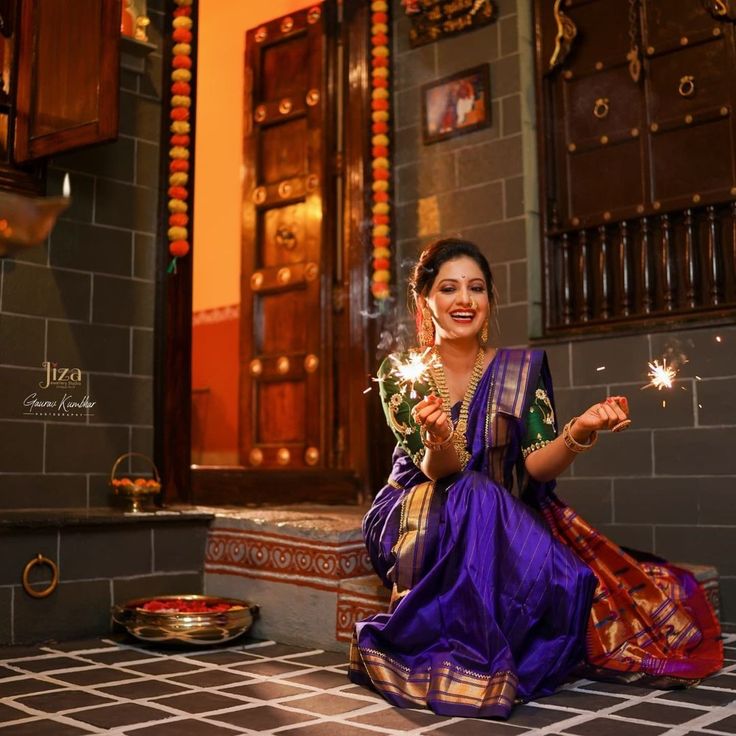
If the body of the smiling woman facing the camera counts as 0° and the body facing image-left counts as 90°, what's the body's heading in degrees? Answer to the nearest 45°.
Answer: approximately 0°

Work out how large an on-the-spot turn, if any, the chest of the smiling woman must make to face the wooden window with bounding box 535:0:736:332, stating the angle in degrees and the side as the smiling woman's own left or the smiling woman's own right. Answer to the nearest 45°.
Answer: approximately 180°

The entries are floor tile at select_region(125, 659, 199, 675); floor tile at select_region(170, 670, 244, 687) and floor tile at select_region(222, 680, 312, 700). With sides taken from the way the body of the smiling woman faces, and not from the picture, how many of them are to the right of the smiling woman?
3

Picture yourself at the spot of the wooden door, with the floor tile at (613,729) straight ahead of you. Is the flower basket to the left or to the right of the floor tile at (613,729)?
right

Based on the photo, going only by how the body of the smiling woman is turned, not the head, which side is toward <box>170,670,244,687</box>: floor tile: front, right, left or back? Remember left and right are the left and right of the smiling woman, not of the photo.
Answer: right

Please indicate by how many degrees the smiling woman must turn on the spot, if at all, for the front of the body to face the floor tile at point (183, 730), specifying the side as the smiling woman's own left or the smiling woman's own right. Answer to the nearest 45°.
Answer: approximately 45° to the smiling woman's own right

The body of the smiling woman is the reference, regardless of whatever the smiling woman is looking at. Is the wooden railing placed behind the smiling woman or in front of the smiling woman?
behind

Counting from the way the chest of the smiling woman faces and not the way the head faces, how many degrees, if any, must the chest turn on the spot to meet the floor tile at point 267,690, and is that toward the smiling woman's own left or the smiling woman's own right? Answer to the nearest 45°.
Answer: approximately 90° to the smiling woman's own right

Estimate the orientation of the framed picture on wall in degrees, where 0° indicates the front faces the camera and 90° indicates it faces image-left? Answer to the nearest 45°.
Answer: approximately 45°
